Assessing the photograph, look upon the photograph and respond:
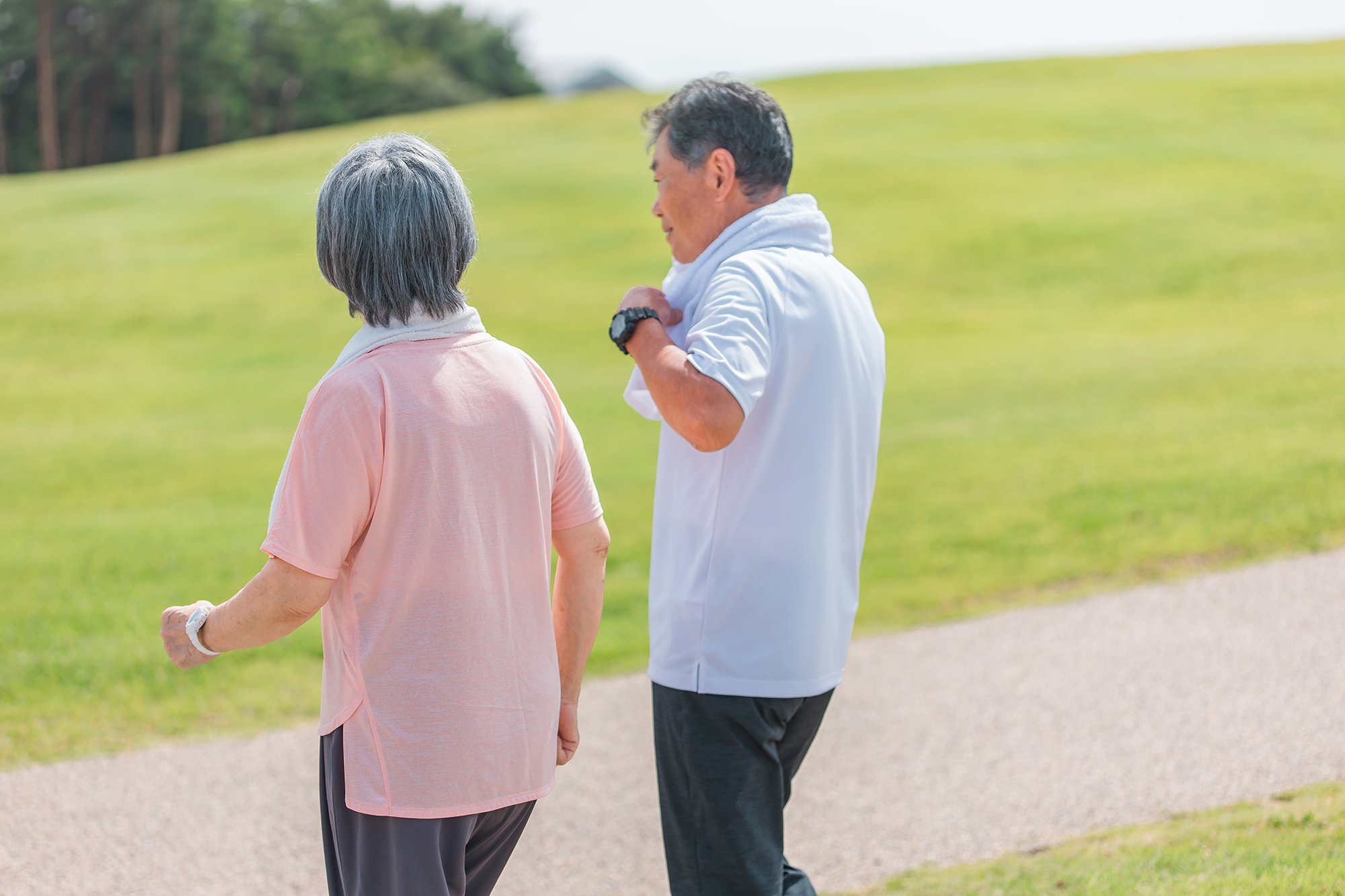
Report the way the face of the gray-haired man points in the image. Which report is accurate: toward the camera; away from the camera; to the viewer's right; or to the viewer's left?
to the viewer's left

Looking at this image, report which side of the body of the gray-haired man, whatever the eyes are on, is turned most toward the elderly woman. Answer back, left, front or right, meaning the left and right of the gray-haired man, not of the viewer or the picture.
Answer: left

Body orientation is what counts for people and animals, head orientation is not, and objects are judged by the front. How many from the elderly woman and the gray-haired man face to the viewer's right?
0

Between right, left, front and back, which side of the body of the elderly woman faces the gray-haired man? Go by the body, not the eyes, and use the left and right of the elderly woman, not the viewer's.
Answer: right

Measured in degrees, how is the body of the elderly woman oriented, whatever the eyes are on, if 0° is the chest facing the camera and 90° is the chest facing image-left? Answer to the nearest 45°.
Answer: approximately 135°

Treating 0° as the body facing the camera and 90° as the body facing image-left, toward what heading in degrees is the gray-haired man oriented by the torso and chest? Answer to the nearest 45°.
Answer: approximately 135°
